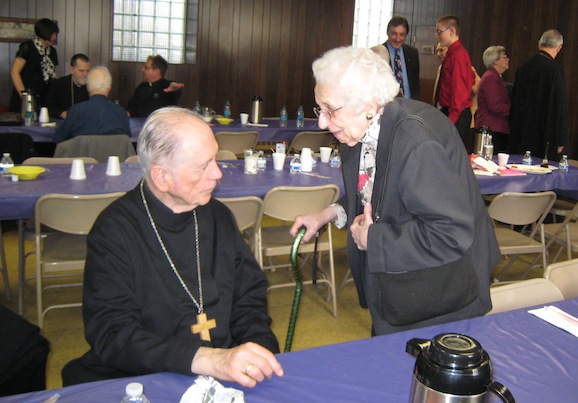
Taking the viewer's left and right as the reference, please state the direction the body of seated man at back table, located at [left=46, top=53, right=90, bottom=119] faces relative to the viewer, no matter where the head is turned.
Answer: facing the viewer and to the right of the viewer

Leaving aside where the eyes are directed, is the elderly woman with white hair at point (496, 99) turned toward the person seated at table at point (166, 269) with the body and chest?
no

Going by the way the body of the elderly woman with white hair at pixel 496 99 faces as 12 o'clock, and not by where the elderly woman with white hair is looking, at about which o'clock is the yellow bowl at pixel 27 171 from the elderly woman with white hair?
The yellow bowl is roughly at 4 o'clock from the elderly woman with white hair.

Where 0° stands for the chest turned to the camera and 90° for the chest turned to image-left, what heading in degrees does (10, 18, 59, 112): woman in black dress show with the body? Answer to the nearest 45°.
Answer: approximately 315°

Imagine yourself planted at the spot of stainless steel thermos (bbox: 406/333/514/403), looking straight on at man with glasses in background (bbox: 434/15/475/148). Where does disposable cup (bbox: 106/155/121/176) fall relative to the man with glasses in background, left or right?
left

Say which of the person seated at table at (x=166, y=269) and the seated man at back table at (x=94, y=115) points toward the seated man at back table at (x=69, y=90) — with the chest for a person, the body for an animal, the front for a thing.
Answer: the seated man at back table at (x=94, y=115)

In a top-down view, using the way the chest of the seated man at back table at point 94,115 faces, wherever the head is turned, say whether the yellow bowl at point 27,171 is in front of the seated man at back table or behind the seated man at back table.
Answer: behind

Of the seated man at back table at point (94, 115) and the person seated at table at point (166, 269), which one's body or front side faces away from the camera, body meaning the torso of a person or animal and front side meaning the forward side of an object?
the seated man at back table

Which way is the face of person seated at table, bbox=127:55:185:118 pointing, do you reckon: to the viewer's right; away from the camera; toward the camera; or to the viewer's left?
to the viewer's left

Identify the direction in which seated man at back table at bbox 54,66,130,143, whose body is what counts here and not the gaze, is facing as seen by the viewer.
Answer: away from the camera

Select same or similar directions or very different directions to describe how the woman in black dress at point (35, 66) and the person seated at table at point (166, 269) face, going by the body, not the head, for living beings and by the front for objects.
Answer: same or similar directions

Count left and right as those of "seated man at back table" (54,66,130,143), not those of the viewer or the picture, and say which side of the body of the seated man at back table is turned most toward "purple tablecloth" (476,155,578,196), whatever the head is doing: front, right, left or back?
right

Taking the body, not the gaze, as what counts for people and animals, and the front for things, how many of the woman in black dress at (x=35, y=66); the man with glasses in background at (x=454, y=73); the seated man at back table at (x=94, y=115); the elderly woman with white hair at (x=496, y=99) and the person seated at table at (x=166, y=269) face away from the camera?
1

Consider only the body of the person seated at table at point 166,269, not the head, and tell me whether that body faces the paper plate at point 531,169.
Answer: no
